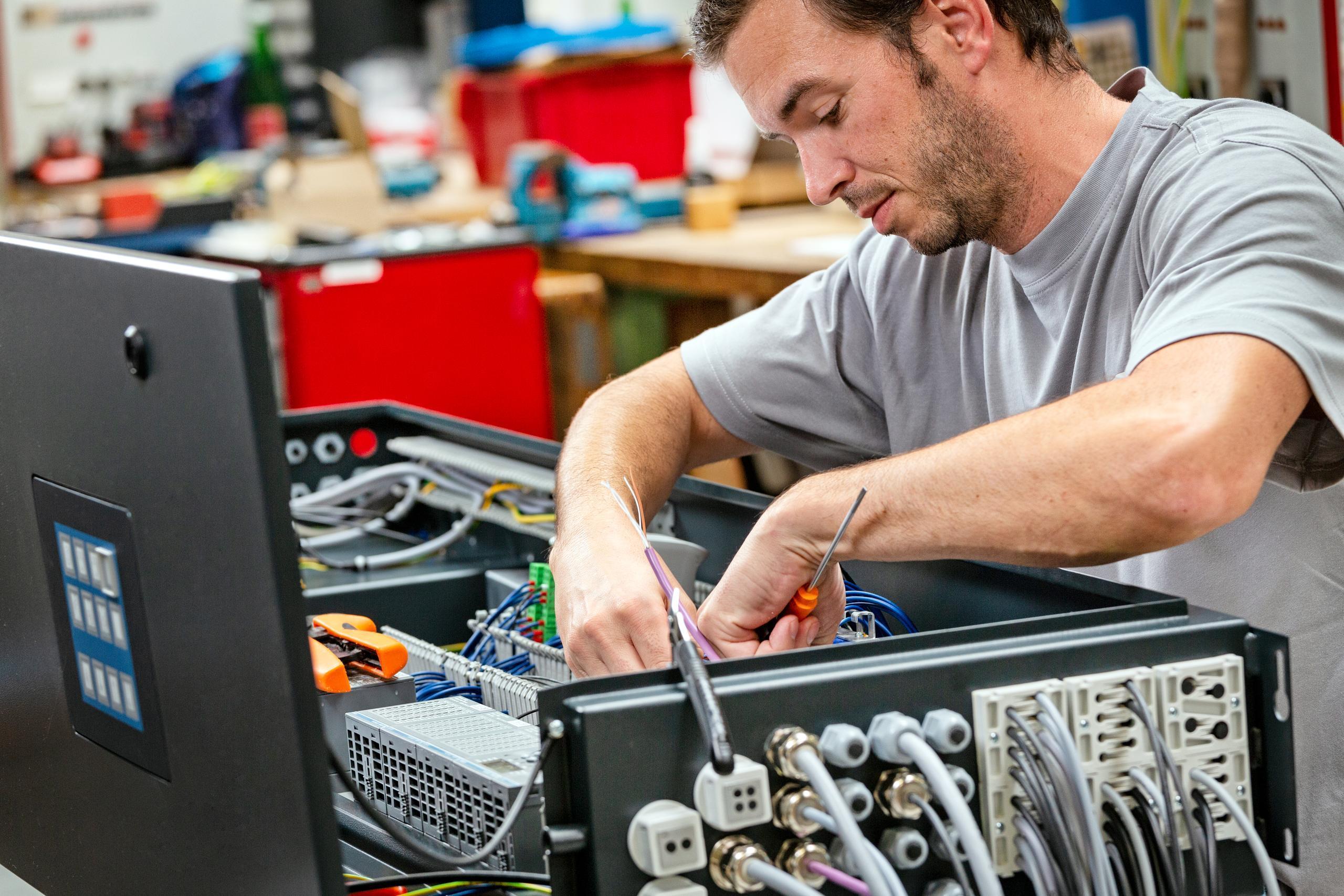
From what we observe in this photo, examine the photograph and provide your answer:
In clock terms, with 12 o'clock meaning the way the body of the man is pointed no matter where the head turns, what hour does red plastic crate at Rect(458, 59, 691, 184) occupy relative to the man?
The red plastic crate is roughly at 4 o'clock from the man.

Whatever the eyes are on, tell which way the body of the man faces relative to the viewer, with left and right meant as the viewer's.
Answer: facing the viewer and to the left of the viewer

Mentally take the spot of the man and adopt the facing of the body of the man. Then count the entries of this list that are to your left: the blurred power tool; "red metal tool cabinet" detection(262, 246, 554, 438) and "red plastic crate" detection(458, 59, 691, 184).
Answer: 0

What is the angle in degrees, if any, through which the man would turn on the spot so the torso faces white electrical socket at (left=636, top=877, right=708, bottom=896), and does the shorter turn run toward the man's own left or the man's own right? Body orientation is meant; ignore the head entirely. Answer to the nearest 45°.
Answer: approximately 45° to the man's own left

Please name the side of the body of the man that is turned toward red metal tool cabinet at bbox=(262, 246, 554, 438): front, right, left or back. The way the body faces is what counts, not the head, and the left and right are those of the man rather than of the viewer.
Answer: right

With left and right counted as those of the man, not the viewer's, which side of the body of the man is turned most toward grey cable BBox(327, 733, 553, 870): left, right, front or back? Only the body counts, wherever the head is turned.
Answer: front
